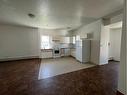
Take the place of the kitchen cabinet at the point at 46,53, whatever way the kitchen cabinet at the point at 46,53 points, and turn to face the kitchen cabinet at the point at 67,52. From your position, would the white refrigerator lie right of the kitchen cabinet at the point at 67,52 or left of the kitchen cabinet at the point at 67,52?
right

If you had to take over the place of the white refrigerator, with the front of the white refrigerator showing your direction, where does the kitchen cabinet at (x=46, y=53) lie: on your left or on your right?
on your right

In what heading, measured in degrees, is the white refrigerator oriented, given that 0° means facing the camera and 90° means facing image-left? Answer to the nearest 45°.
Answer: approximately 45°

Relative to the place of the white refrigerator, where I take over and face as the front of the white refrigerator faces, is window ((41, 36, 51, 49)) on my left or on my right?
on my right

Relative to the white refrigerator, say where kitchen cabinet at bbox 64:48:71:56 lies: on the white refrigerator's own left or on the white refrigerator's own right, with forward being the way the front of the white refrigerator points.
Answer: on the white refrigerator's own right
